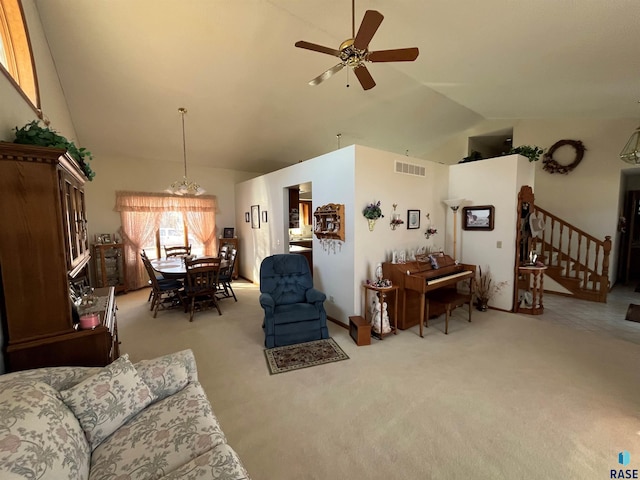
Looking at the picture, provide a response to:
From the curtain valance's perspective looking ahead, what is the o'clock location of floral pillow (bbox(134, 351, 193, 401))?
The floral pillow is roughly at 12 o'clock from the curtain valance.

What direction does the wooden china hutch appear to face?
to the viewer's right

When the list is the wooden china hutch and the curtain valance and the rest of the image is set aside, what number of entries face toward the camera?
1

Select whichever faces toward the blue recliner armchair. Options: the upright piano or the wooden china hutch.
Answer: the wooden china hutch

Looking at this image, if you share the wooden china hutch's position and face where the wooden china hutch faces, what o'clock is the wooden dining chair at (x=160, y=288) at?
The wooden dining chair is roughly at 10 o'clock from the wooden china hutch.

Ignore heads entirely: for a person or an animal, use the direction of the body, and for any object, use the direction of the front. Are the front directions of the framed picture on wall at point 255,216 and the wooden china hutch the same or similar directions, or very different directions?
very different directions

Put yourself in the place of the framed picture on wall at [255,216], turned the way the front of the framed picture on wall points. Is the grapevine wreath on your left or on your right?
on your left

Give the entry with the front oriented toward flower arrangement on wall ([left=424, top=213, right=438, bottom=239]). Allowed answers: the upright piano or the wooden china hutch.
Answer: the wooden china hutch

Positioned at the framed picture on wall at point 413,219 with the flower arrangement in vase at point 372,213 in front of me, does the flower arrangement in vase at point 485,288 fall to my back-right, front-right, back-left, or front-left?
back-left

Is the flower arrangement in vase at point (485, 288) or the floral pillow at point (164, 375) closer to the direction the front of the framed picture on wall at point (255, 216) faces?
the floral pillow

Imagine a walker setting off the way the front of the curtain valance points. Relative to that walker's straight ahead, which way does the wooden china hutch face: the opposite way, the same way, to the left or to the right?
to the left

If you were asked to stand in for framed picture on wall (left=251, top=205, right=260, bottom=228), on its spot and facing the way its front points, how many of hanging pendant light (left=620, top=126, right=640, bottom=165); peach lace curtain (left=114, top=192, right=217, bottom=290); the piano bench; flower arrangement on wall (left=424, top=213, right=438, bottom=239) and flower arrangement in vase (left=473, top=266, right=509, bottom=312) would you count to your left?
4
